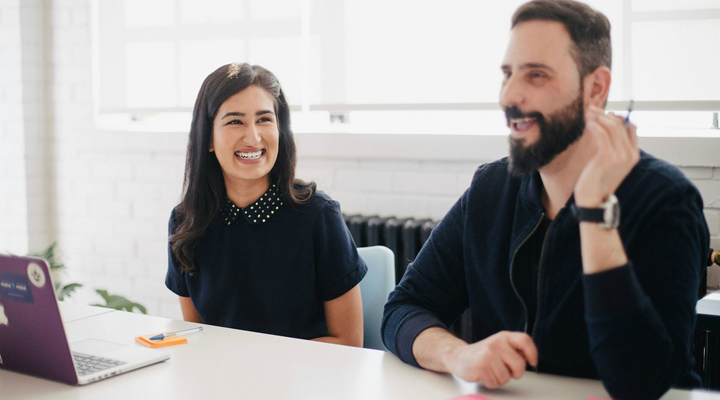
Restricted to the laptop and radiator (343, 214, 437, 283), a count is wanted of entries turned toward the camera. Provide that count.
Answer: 1

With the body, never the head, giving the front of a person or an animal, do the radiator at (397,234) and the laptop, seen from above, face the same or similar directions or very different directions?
very different directions

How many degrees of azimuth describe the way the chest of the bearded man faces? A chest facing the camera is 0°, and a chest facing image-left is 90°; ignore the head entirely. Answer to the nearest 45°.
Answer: approximately 45°

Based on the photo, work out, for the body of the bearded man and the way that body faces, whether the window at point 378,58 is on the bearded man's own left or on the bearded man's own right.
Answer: on the bearded man's own right

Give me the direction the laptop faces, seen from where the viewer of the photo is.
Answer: facing away from the viewer and to the right of the viewer
